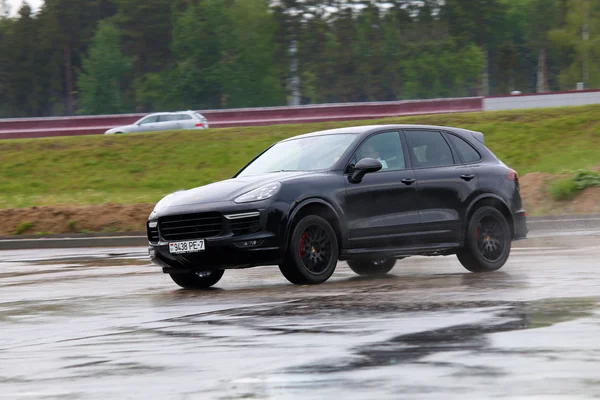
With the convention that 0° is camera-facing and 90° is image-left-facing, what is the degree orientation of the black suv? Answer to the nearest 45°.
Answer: approximately 45°
